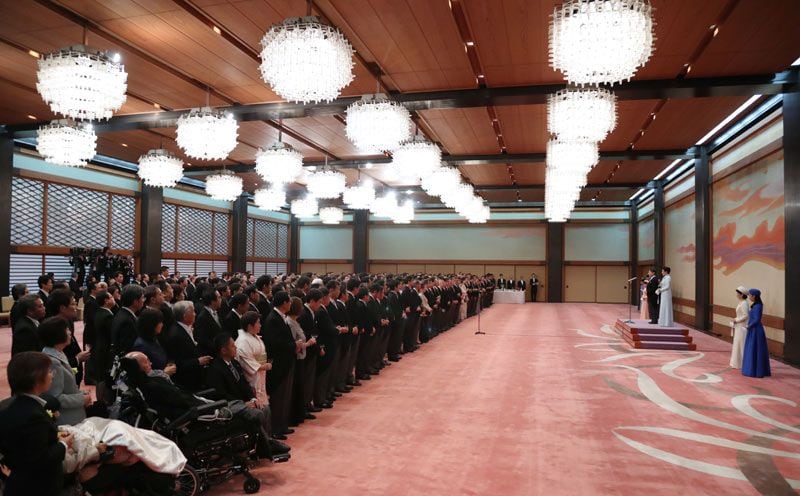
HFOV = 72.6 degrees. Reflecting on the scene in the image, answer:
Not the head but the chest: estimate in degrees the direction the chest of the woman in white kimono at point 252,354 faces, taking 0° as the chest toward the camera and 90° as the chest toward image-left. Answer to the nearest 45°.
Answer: approximately 270°

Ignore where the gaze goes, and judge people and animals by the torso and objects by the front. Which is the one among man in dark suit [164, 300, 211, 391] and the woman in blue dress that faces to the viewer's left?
the woman in blue dress

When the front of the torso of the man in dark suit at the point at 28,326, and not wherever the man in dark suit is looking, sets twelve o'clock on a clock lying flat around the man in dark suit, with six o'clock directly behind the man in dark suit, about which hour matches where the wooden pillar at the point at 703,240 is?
The wooden pillar is roughly at 12 o'clock from the man in dark suit.

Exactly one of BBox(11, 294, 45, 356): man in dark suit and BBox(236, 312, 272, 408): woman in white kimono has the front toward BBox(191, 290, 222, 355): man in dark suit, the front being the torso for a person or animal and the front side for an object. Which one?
BBox(11, 294, 45, 356): man in dark suit

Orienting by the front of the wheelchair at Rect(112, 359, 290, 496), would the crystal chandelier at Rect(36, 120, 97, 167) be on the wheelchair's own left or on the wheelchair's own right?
on the wheelchair's own left

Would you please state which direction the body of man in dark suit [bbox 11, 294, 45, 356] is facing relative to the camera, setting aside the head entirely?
to the viewer's right

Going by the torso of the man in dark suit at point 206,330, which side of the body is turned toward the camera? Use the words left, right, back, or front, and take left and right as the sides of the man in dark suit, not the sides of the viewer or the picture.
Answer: right

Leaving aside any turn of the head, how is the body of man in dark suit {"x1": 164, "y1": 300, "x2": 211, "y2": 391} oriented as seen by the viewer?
to the viewer's right

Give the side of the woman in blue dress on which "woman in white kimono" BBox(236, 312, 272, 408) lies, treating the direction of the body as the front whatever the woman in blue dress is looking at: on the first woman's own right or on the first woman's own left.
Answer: on the first woman's own left

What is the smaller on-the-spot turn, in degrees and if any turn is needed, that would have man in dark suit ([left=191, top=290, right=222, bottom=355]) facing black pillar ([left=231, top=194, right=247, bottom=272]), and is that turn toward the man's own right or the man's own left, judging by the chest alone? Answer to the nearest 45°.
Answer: approximately 90° to the man's own left

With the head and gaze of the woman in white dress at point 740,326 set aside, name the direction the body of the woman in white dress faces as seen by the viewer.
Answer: to the viewer's left

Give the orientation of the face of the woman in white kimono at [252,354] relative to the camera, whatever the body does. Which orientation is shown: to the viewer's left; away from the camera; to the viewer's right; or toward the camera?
to the viewer's right

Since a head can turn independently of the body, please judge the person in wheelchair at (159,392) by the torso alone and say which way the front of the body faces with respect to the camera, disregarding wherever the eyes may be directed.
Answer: to the viewer's right

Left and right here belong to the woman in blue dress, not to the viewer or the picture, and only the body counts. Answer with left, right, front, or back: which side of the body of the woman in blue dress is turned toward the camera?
left
